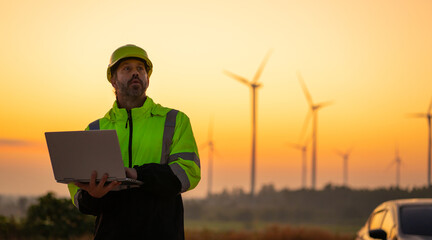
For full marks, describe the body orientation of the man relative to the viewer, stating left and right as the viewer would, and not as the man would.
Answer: facing the viewer and to the left of the viewer

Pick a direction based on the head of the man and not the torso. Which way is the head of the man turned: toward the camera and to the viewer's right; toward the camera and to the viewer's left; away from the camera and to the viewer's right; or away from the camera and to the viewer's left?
toward the camera and to the viewer's right
